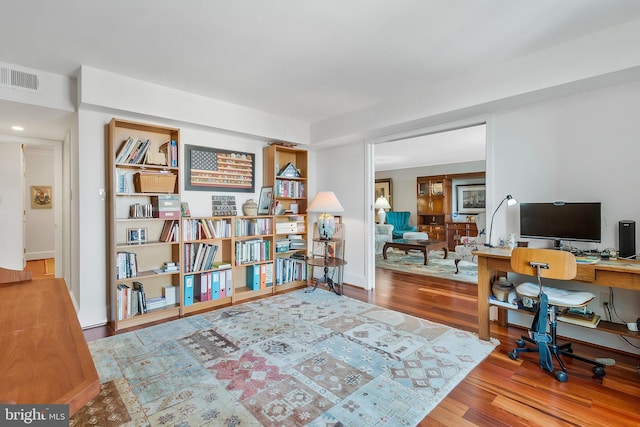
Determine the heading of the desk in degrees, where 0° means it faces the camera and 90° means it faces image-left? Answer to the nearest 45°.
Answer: approximately 45°

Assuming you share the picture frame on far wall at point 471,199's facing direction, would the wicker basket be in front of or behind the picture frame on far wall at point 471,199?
in front

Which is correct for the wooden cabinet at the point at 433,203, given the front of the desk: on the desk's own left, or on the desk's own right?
on the desk's own right

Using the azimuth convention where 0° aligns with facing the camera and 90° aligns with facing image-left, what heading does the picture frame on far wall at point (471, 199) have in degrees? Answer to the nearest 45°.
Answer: approximately 0°

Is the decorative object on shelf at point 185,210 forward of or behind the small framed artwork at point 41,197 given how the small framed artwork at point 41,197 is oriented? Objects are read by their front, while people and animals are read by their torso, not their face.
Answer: forward

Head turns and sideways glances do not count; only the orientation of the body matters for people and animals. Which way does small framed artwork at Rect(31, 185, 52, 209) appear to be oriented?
toward the camera

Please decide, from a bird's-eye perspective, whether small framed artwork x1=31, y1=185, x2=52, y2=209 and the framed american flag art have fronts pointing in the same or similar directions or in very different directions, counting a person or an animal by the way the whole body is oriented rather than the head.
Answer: same or similar directions

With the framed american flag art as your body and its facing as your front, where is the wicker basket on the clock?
The wicker basket is roughly at 3 o'clock from the framed american flag art.

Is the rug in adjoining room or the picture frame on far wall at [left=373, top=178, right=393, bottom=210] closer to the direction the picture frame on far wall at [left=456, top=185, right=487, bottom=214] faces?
the rug in adjoining room

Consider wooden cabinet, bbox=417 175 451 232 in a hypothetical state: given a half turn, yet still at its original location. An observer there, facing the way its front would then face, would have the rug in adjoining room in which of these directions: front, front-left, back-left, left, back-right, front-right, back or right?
back-right

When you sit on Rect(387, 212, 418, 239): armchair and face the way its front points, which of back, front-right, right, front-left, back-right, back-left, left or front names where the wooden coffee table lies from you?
front-right

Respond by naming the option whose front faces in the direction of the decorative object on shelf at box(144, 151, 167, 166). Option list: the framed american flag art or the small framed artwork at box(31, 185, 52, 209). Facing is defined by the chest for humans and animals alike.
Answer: the small framed artwork

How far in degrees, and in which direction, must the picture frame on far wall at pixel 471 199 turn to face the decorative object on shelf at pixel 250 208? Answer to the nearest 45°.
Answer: approximately 45° to its right

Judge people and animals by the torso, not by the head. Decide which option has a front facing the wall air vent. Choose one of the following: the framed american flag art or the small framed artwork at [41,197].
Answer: the small framed artwork

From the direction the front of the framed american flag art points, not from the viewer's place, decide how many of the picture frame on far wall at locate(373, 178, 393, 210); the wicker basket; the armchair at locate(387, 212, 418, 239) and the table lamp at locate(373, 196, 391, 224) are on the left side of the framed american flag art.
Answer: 3

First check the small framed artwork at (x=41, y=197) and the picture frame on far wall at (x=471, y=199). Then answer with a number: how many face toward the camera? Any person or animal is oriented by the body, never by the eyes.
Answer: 2
